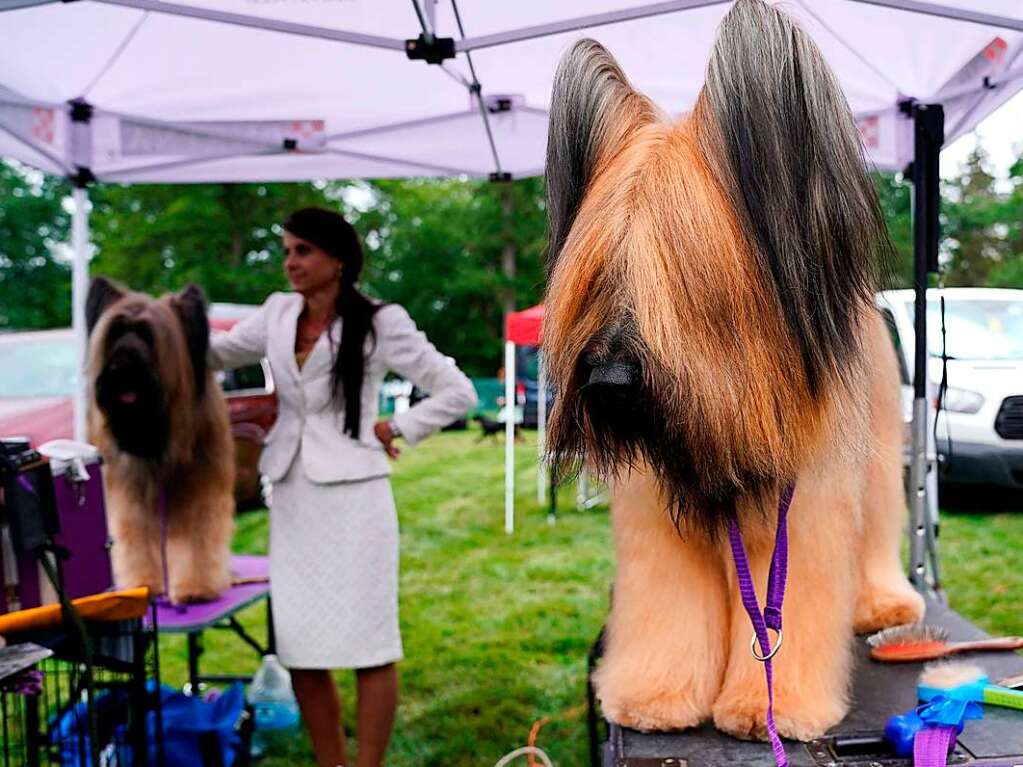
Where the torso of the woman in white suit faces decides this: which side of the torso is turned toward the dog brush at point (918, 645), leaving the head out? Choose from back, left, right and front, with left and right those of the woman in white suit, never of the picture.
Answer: left

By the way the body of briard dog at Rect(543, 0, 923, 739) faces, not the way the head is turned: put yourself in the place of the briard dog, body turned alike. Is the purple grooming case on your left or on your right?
on your right

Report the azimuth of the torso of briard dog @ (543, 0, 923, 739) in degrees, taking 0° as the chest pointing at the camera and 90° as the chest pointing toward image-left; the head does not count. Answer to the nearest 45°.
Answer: approximately 45°

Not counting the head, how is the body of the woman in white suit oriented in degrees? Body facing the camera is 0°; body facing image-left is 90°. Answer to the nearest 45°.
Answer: approximately 45°

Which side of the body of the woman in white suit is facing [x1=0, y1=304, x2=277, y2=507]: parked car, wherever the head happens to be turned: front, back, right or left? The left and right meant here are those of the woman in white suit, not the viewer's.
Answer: right

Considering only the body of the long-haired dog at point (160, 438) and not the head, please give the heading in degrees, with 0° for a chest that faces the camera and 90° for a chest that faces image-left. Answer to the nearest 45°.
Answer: approximately 0°
